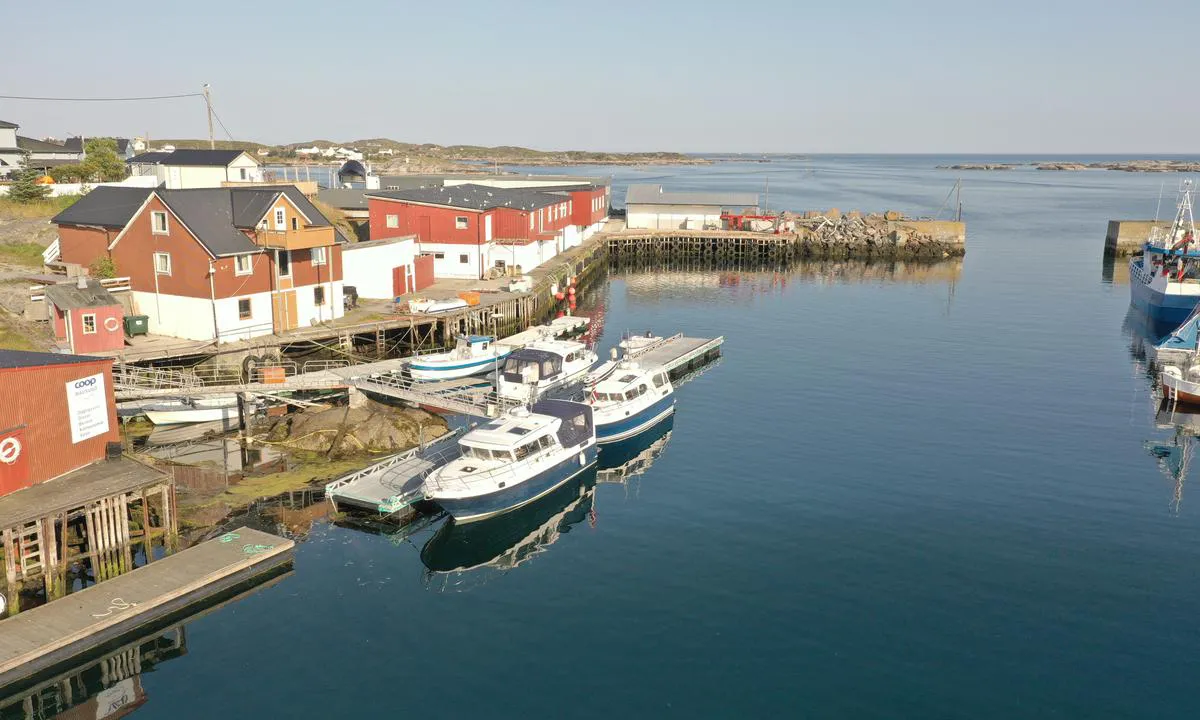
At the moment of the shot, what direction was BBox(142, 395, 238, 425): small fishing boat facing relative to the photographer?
facing to the left of the viewer

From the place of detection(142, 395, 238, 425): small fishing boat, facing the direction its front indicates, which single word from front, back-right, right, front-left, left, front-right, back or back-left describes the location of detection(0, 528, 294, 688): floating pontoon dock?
left

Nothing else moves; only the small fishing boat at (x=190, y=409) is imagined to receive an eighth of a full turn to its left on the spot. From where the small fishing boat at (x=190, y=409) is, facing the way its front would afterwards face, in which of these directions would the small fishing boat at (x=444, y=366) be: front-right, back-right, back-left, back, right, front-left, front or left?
back-left

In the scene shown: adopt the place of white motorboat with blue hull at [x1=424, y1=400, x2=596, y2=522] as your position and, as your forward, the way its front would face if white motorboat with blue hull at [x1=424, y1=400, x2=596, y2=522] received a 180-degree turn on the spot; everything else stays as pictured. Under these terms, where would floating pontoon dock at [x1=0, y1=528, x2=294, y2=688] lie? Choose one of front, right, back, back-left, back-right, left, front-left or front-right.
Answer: back

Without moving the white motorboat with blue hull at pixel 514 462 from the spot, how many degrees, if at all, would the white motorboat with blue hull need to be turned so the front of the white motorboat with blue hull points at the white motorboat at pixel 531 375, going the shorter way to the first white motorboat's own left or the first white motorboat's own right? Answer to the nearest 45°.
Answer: approximately 135° to the first white motorboat's own right

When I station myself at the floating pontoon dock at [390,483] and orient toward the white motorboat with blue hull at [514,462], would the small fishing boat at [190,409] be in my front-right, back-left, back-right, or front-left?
back-left

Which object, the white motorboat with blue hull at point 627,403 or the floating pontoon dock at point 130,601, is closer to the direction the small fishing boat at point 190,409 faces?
the floating pontoon dock

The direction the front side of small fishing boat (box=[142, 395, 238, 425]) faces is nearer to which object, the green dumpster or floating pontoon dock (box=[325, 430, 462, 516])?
the green dumpster

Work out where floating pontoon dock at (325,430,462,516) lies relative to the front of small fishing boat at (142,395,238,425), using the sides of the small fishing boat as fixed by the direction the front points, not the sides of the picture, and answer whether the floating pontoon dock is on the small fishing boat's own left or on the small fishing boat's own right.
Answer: on the small fishing boat's own left
